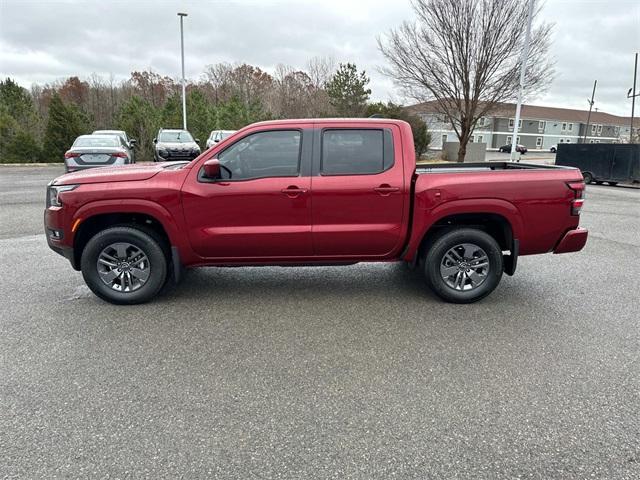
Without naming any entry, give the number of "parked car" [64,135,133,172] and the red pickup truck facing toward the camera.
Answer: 0

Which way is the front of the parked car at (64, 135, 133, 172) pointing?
away from the camera

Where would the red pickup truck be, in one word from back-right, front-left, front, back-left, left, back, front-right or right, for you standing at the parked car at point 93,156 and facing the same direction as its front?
back

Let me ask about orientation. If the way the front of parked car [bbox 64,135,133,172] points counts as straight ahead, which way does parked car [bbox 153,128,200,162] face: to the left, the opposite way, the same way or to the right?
the opposite way

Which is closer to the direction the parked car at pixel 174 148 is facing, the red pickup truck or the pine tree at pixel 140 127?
the red pickup truck

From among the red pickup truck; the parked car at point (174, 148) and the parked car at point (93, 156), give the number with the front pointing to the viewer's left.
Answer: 1

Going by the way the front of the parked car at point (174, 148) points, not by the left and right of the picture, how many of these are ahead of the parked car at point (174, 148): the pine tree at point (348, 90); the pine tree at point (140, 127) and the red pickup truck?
1

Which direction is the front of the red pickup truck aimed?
to the viewer's left

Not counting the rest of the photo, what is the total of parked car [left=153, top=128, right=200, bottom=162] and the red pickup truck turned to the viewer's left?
1

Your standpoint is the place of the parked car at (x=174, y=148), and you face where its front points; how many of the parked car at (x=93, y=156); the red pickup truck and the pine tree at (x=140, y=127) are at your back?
1

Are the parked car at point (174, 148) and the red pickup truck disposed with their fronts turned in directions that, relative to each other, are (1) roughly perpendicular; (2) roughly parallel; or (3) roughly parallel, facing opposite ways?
roughly perpendicular

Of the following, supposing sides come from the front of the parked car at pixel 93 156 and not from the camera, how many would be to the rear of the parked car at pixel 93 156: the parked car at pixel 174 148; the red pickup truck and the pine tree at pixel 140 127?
1

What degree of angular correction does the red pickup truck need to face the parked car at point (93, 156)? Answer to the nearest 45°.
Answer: approximately 45° to its right
